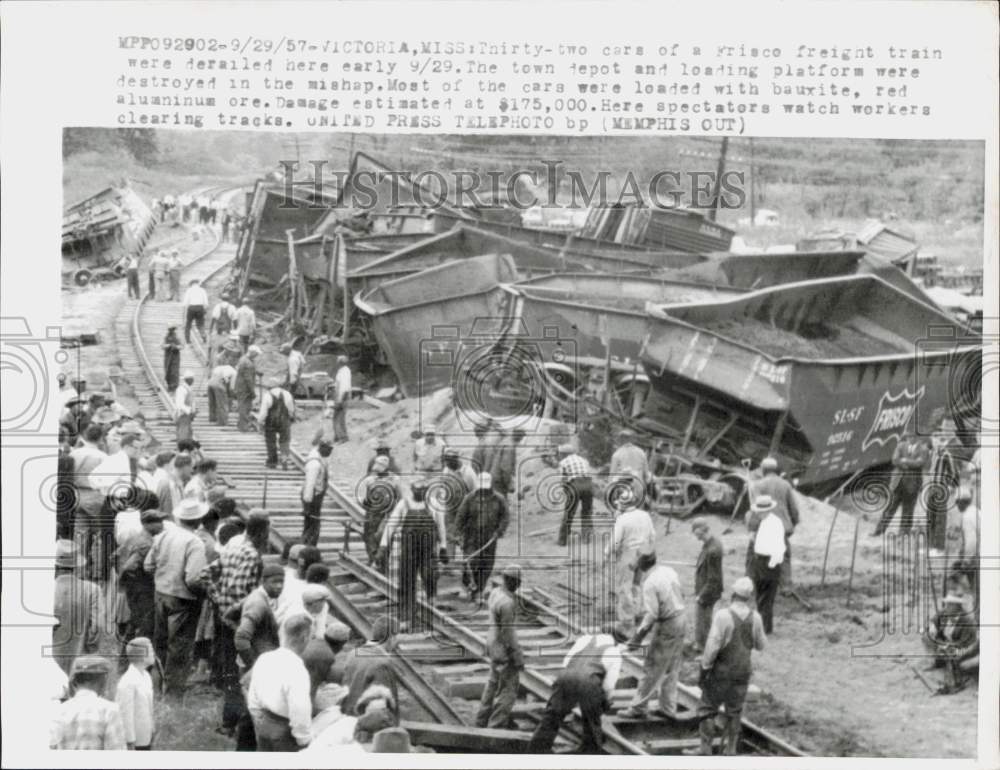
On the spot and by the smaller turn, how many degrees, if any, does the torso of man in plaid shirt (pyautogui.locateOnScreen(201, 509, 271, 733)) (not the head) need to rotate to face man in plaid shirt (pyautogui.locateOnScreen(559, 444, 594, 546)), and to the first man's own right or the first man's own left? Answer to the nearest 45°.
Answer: approximately 45° to the first man's own right

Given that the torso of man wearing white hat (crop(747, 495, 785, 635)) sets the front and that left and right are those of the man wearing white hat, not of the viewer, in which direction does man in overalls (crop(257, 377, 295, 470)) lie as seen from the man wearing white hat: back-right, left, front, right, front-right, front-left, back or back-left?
front

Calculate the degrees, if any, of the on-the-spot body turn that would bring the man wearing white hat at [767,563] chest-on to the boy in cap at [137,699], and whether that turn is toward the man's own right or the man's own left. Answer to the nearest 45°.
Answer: approximately 135° to the man's own left

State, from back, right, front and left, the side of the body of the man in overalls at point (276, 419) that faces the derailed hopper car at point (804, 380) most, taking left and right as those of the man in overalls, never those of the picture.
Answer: right

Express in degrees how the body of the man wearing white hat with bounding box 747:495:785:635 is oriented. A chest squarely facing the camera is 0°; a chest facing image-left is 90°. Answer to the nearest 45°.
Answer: approximately 90°

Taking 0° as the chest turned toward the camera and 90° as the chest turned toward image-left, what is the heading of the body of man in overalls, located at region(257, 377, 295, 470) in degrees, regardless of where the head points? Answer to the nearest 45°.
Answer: approximately 180°

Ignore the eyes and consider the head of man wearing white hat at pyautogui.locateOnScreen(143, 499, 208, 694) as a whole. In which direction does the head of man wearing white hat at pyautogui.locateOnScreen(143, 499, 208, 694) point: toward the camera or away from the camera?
away from the camera
